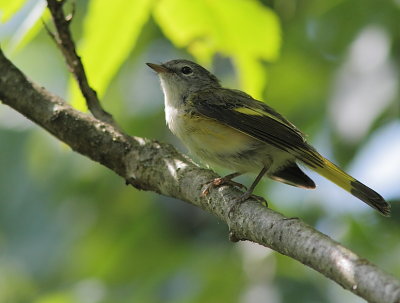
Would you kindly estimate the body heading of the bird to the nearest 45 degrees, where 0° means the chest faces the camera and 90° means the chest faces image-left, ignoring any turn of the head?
approximately 90°

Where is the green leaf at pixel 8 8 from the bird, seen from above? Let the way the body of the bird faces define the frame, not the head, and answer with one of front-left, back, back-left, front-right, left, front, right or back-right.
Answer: front-right

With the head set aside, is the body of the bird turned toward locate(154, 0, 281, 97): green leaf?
no

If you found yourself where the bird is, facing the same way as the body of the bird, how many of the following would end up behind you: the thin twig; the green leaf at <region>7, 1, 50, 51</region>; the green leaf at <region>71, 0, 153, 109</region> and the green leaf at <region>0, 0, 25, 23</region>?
0

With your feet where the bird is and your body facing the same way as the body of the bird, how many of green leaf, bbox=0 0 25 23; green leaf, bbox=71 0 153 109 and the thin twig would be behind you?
0

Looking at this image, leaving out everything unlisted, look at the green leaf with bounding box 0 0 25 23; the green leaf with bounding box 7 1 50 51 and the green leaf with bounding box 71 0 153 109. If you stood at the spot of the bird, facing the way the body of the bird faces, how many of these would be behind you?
0

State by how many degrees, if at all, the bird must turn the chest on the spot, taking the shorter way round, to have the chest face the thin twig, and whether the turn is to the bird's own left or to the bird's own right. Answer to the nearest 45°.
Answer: approximately 45° to the bird's own left
